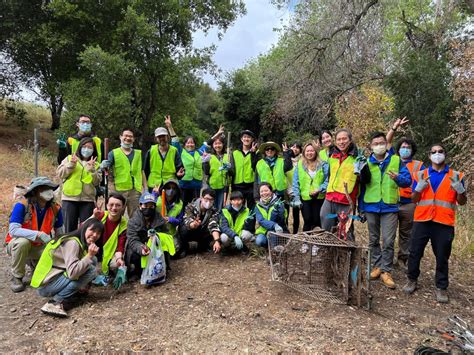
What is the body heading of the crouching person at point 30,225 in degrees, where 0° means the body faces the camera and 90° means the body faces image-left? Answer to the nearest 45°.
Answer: approximately 315°

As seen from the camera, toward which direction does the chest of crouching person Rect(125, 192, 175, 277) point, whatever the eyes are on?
toward the camera

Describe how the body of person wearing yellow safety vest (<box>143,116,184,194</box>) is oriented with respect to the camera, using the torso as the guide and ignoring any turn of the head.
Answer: toward the camera

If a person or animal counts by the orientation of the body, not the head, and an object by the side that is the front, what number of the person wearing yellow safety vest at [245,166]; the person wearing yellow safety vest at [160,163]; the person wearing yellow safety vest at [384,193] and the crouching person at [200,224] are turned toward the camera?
4

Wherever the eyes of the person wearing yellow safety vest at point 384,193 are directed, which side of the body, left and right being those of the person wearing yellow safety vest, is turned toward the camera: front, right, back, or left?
front

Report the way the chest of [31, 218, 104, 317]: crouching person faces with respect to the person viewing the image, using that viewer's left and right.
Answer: facing to the right of the viewer

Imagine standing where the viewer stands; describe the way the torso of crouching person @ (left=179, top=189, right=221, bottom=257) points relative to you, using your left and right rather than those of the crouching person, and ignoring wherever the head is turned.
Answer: facing the viewer

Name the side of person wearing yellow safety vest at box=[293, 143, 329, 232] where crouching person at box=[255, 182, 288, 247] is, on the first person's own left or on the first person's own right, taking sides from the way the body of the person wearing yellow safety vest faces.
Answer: on the first person's own right

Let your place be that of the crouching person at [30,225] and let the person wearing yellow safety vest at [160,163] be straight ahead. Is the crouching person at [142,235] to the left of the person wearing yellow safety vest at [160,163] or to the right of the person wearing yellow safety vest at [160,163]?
right

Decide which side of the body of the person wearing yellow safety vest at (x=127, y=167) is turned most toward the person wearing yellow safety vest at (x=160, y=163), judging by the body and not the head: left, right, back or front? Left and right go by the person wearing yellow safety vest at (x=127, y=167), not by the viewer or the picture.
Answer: left

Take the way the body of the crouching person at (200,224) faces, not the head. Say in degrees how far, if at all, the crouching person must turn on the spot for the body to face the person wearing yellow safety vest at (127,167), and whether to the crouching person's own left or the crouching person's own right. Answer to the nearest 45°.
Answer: approximately 90° to the crouching person's own right
